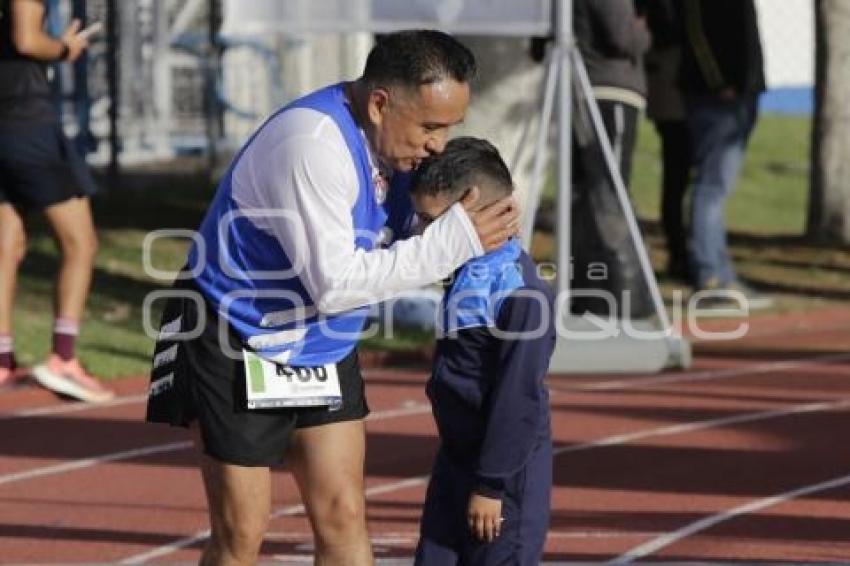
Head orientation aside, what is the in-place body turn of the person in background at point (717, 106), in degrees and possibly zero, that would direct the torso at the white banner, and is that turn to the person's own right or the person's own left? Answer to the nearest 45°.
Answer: approximately 135° to the person's own right

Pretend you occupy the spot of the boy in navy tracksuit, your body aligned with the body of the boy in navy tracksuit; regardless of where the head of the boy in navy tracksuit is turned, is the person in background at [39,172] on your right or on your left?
on your right

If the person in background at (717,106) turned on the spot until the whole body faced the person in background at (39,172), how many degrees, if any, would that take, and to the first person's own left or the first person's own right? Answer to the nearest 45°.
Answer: approximately 135° to the first person's own right

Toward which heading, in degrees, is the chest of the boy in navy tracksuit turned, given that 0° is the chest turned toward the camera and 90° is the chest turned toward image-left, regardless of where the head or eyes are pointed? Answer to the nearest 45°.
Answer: approximately 90°

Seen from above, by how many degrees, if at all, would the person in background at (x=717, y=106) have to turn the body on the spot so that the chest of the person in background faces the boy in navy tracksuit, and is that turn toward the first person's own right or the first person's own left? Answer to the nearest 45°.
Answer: approximately 90° to the first person's own right

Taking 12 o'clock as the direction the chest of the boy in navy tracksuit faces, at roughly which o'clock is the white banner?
The white banner is roughly at 3 o'clock from the boy in navy tracksuit.
